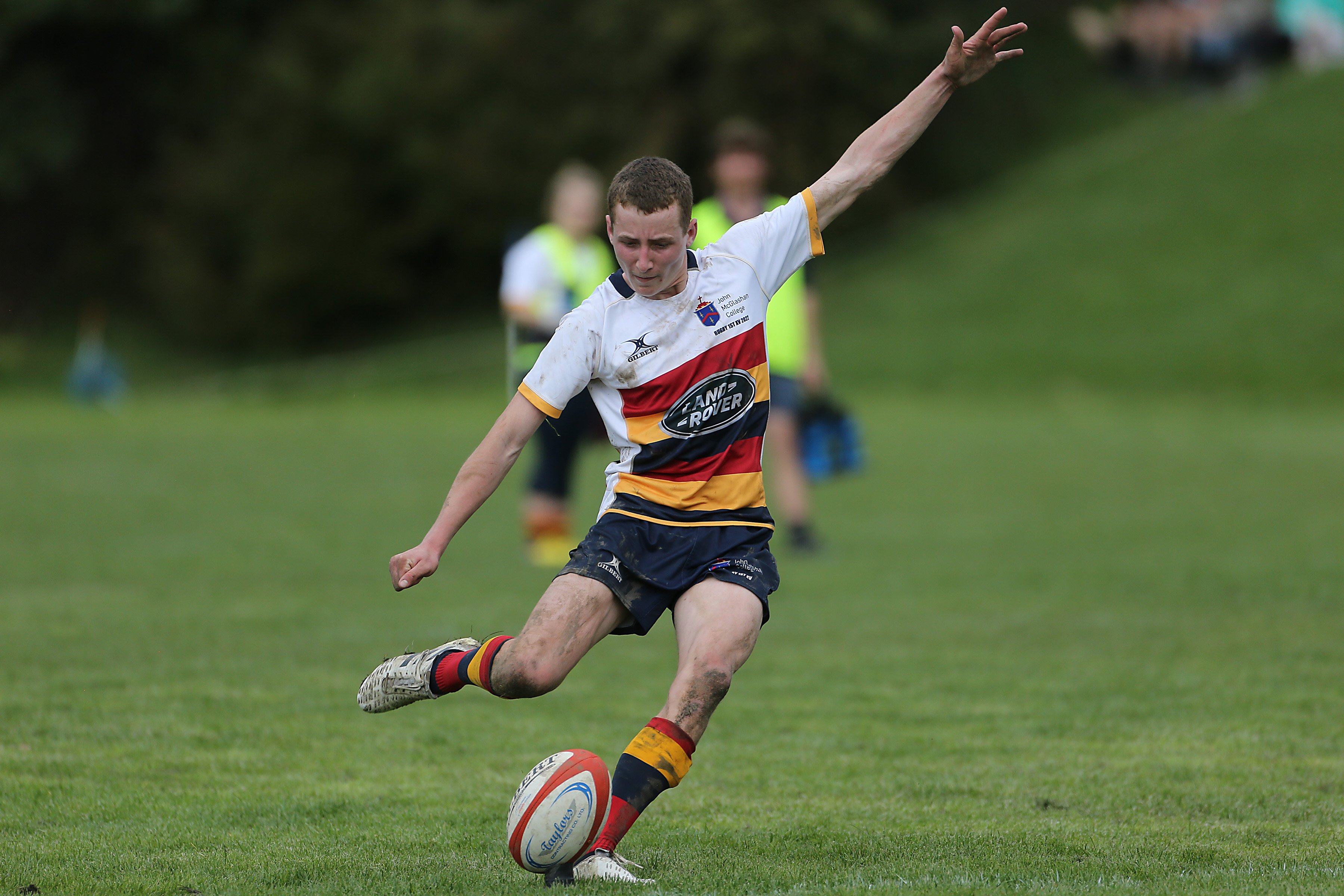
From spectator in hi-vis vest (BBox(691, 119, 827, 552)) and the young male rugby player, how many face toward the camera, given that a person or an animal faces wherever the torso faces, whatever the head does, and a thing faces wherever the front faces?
2

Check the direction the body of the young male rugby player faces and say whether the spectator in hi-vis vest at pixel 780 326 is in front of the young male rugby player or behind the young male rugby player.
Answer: behind

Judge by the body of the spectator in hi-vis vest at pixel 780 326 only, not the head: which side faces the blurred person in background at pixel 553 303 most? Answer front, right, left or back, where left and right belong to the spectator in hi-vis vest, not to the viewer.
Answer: right

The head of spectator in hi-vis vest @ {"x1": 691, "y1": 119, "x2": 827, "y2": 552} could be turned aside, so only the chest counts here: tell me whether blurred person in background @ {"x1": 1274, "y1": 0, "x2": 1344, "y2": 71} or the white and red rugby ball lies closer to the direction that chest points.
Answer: the white and red rugby ball

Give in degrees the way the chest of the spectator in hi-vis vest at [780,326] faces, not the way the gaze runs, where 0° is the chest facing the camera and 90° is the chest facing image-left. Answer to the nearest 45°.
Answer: approximately 0°

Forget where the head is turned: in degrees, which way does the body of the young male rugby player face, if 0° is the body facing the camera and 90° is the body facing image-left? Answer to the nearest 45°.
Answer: approximately 0°

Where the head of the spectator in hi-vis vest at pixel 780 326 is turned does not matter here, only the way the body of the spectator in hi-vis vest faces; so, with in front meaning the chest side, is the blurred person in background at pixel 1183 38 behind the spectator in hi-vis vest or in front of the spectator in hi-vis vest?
behind

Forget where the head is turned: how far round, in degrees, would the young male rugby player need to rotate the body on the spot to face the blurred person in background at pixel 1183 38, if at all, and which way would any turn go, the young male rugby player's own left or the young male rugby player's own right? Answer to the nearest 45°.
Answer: approximately 180°

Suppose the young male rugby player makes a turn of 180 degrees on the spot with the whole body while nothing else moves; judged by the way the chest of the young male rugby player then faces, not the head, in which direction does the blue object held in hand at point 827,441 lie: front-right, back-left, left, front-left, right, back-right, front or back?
front

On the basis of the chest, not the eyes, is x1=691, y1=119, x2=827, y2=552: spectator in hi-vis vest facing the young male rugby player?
yes

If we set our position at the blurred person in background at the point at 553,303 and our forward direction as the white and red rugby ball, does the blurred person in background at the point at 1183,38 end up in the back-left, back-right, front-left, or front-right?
back-left
